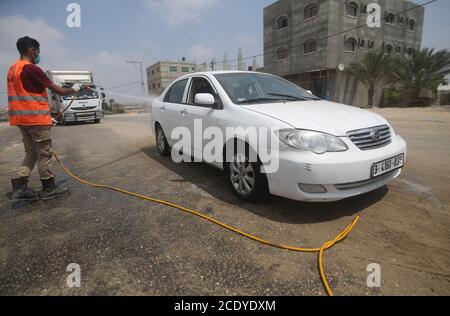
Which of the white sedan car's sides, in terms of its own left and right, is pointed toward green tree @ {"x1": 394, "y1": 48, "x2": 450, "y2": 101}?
left

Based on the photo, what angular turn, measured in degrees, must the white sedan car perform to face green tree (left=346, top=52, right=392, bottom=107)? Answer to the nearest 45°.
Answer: approximately 135° to its left

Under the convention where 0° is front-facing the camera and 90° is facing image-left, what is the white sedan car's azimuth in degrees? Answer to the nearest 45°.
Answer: approximately 315°

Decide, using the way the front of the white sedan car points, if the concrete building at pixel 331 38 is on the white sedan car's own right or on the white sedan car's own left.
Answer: on the white sedan car's own left

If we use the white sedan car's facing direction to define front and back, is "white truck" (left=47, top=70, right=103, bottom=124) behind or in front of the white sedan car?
behind
